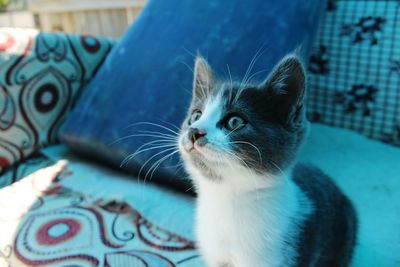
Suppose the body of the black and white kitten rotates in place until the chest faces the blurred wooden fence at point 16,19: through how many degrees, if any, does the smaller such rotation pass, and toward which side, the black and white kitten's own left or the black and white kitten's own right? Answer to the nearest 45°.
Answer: approximately 90° to the black and white kitten's own right

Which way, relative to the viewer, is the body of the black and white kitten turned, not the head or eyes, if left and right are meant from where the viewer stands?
facing the viewer and to the left of the viewer

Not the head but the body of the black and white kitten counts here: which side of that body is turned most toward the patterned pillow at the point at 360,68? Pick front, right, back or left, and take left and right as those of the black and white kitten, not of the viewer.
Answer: back

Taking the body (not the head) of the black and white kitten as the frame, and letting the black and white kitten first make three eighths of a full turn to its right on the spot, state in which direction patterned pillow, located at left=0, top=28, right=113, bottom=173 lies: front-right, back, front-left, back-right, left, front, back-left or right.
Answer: front-left
